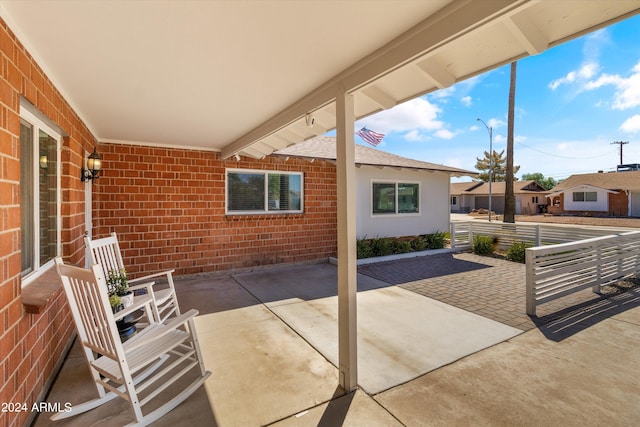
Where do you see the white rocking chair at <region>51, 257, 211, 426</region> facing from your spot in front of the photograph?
facing away from the viewer and to the right of the viewer

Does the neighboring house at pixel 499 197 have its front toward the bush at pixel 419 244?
yes

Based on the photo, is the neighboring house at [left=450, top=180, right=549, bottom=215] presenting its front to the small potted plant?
yes

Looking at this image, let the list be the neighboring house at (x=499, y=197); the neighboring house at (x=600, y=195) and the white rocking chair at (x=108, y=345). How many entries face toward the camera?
2
